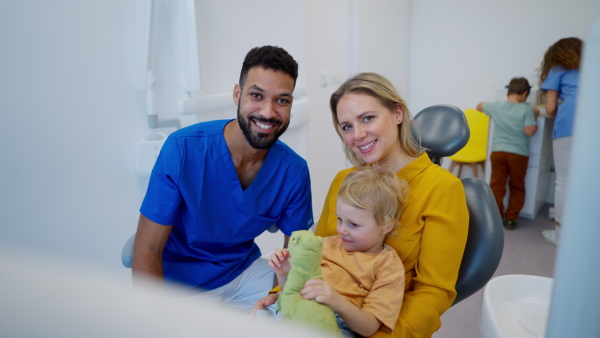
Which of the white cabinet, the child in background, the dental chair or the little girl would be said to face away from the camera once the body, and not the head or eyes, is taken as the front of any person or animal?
the child in background

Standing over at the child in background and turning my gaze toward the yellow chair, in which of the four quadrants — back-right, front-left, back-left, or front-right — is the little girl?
back-left

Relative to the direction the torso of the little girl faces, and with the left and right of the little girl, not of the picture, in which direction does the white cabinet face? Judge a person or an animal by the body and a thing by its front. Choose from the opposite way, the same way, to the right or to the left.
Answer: the same way

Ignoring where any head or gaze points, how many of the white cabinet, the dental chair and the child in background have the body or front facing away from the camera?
1

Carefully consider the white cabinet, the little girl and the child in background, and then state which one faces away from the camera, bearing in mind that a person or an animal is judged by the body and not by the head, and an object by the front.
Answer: the child in background

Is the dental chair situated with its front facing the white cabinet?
no

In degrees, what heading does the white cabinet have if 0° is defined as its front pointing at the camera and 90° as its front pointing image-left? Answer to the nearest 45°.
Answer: approximately 45°

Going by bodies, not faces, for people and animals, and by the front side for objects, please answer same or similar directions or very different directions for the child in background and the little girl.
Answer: very different directions

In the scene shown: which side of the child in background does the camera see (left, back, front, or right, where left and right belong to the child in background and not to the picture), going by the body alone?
back

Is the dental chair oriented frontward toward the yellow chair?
no

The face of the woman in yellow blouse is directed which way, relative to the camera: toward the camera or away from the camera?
toward the camera
